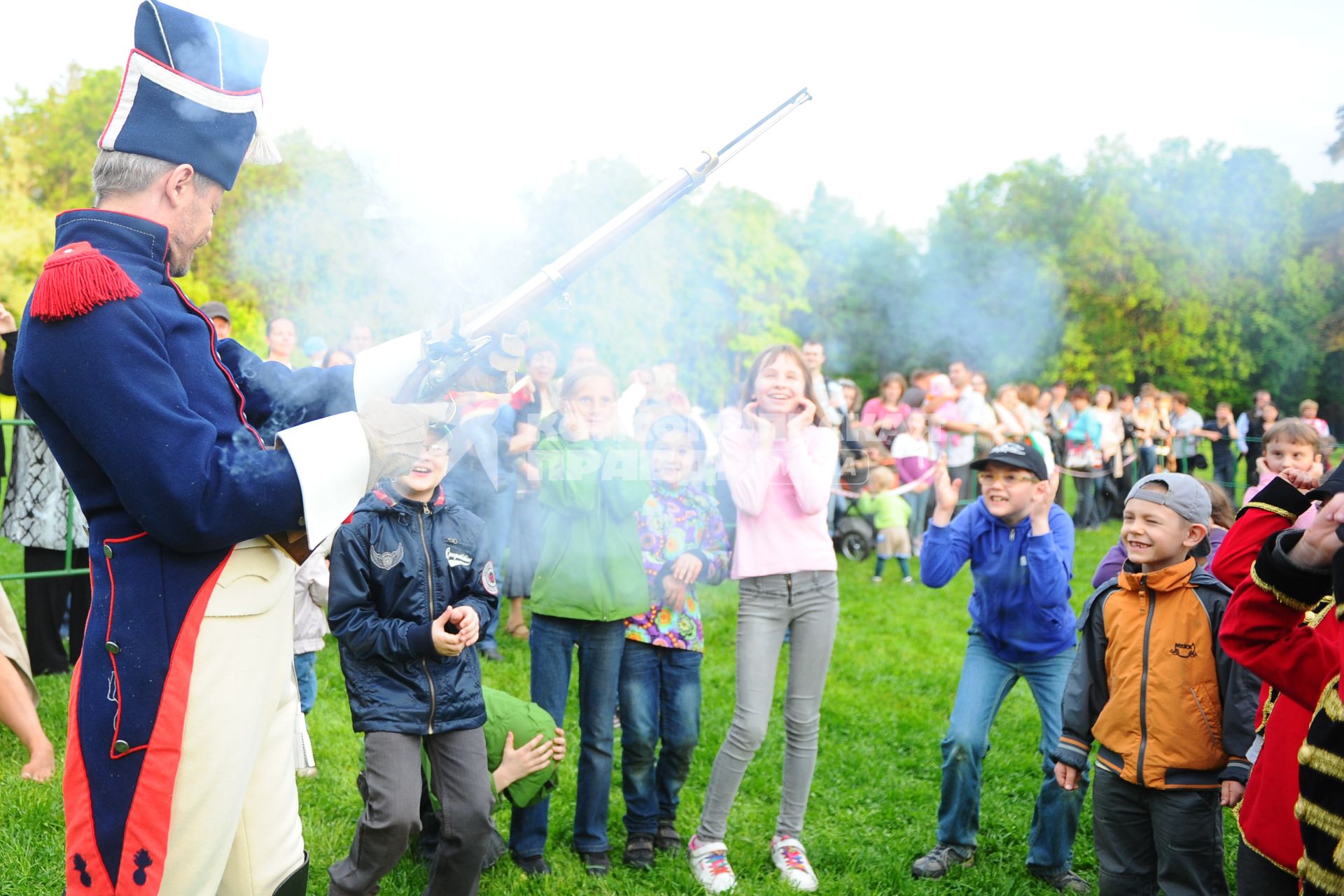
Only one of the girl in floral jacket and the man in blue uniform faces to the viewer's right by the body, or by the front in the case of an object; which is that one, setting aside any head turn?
the man in blue uniform

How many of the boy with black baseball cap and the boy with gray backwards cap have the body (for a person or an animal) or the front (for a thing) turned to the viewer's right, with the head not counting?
0

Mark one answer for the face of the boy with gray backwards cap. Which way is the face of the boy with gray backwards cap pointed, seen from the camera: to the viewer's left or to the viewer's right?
to the viewer's left

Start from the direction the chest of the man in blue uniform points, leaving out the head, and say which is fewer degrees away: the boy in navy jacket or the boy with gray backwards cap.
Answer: the boy with gray backwards cap

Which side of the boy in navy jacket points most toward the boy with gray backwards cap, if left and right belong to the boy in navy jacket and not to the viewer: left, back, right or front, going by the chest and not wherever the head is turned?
left

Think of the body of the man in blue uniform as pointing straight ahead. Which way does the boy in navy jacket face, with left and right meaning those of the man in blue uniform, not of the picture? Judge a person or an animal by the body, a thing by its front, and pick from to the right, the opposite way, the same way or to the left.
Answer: to the right

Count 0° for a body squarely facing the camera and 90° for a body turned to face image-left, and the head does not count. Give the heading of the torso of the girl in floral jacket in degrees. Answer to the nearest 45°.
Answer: approximately 0°

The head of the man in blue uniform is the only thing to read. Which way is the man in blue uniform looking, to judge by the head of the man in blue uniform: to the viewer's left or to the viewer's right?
to the viewer's right

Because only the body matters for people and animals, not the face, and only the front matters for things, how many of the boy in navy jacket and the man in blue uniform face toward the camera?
1

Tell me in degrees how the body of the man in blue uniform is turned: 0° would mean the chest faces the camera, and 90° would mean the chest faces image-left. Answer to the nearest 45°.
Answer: approximately 270°
